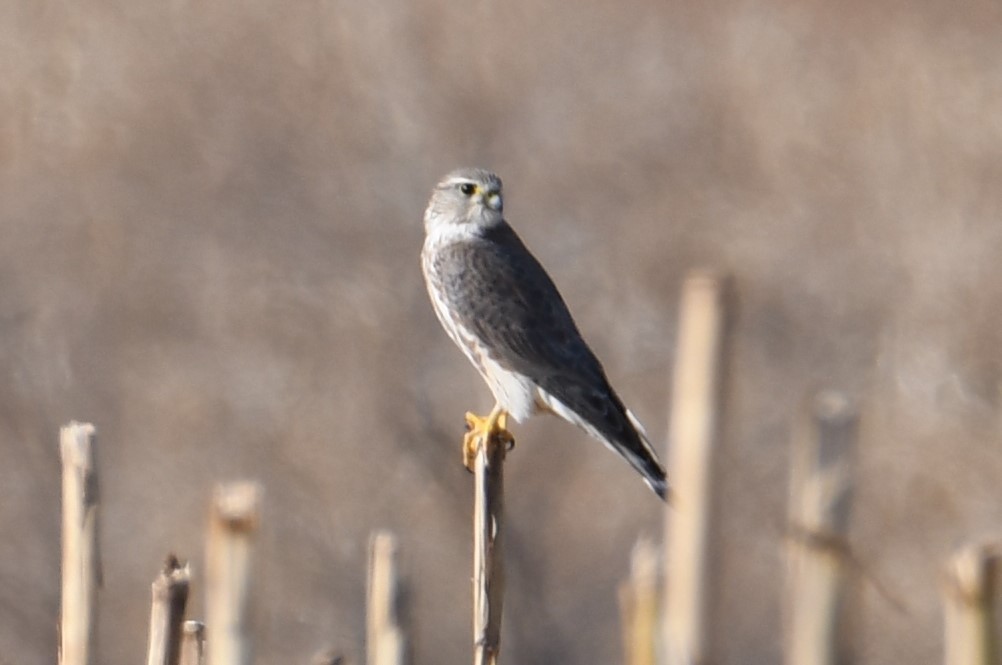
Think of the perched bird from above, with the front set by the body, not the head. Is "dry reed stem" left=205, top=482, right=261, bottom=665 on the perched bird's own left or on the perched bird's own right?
on the perched bird's own left

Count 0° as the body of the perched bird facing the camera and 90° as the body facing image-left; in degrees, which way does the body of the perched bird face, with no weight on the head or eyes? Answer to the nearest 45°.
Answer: approximately 90°

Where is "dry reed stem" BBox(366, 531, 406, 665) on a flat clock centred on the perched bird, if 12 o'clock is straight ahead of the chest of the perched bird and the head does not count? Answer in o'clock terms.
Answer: The dry reed stem is roughly at 9 o'clock from the perched bird.

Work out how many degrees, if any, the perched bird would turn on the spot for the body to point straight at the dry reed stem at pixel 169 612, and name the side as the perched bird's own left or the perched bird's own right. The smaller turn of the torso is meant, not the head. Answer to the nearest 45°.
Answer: approximately 90° to the perched bird's own left
